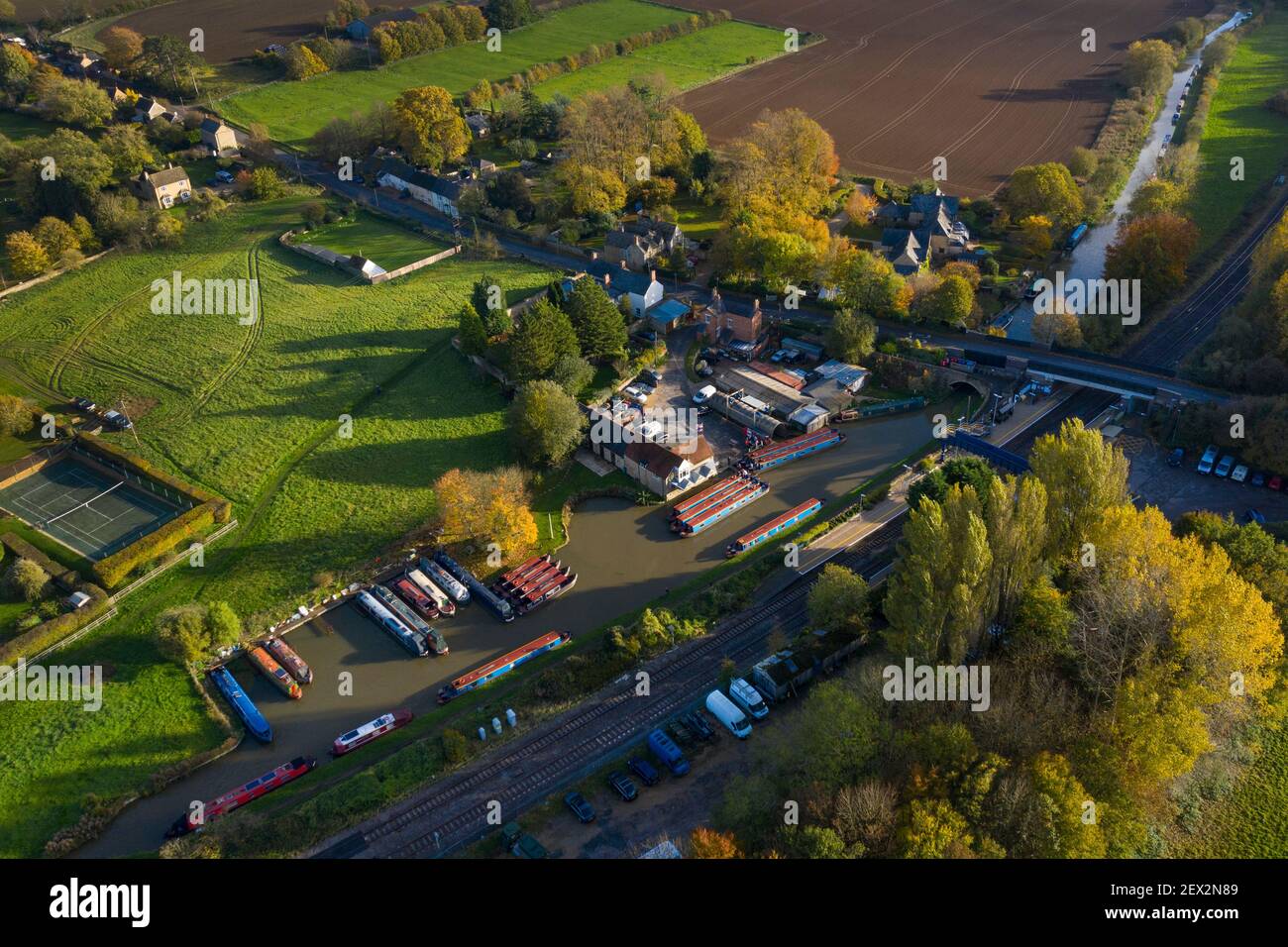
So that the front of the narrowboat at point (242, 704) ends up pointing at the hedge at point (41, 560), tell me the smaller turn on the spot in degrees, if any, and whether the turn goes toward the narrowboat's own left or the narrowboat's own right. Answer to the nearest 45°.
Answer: approximately 180°

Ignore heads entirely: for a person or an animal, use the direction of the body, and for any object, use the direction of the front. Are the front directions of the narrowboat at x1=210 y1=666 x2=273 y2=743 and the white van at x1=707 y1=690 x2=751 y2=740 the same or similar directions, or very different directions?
same or similar directions

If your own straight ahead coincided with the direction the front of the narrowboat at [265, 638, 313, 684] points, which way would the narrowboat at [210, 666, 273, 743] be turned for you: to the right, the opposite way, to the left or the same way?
the same way

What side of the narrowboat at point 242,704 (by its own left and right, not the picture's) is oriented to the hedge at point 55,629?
back

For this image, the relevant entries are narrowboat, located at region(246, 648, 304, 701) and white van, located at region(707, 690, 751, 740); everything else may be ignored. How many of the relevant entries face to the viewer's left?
0

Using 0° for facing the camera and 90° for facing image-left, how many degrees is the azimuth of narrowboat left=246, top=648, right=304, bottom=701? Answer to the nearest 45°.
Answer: approximately 315°

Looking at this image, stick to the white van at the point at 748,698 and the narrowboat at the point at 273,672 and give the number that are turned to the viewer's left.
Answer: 0

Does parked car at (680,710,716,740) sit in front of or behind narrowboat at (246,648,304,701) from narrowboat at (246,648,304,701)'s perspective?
in front

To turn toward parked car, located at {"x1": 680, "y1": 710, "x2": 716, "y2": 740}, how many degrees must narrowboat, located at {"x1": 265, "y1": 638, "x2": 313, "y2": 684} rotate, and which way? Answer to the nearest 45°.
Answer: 0° — it already faces it

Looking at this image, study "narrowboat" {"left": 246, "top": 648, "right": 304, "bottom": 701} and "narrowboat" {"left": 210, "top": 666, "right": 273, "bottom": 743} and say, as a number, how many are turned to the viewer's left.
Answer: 0

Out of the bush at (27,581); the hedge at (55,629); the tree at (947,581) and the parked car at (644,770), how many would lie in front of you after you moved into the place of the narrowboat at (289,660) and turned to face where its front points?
2
